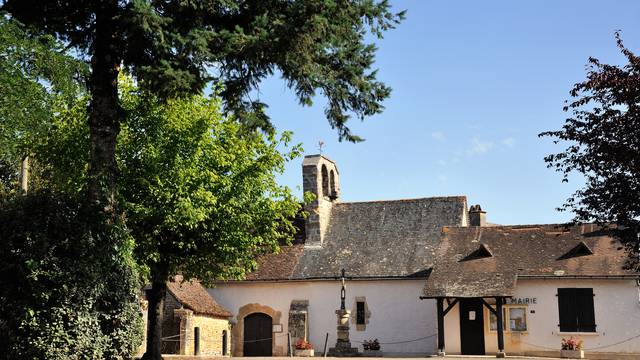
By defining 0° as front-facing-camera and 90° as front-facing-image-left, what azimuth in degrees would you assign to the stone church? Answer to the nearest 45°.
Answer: approximately 0°

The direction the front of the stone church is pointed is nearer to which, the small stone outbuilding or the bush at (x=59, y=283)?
the bush

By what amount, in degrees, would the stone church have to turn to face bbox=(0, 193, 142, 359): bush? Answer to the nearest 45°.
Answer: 0° — it already faces it

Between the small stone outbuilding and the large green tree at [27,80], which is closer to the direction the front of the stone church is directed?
the large green tree

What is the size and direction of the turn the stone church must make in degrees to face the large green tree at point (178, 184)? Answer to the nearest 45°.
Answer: approximately 45° to its right

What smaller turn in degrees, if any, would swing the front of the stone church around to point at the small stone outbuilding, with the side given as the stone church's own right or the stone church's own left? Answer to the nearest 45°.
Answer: approximately 90° to the stone church's own right
